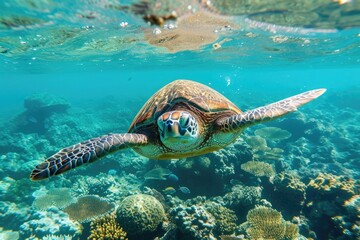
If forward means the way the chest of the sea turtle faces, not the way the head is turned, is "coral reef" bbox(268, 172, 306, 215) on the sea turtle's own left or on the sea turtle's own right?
on the sea turtle's own left

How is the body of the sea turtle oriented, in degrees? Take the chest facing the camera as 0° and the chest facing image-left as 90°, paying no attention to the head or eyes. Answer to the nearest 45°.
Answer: approximately 0°
